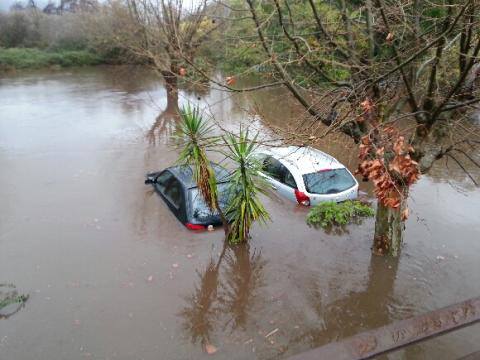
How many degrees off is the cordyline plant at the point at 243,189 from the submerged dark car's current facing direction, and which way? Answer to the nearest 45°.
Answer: approximately 180°

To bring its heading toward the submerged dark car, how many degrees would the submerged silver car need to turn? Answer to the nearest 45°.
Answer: approximately 90° to its left

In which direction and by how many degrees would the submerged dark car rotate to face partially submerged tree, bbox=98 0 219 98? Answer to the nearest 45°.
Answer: approximately 45° to its right

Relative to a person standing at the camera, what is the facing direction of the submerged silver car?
facing away from the viewer and to the left of the viewer

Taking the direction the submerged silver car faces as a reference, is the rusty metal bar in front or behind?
behind

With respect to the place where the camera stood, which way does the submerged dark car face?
facing away from the viewer and to the left of the viewer

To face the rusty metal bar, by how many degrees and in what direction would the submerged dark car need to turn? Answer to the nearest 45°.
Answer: approximately 135° to its left

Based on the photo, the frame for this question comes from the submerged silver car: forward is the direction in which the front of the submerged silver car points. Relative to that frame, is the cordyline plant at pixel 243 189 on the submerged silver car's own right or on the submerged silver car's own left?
on the submerged silver car's own left
